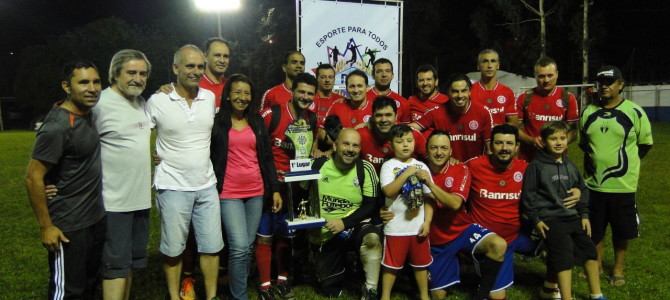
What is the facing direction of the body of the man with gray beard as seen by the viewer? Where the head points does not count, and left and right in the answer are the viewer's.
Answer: facing the viewer and to the right of the viewer

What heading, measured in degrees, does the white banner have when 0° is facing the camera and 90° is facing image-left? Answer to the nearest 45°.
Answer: approximately 0°

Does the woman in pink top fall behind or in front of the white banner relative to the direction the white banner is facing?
in front

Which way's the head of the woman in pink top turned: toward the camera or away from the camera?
toward the camera

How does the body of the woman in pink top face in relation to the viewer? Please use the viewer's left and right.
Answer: facing the viewer

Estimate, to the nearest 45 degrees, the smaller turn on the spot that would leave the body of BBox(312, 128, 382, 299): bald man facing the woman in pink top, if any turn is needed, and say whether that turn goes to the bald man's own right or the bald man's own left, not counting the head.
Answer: approximately 45° to the bald man's own right

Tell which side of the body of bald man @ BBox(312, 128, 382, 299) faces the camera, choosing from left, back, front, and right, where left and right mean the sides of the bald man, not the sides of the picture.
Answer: front

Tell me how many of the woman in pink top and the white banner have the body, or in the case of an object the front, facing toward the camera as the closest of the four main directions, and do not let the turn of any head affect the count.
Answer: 2

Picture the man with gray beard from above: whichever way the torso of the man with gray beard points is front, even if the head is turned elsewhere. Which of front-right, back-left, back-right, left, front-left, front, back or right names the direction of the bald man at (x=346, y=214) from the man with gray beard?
front-left

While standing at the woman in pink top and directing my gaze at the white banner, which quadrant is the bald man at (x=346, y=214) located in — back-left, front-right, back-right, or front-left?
front-right
